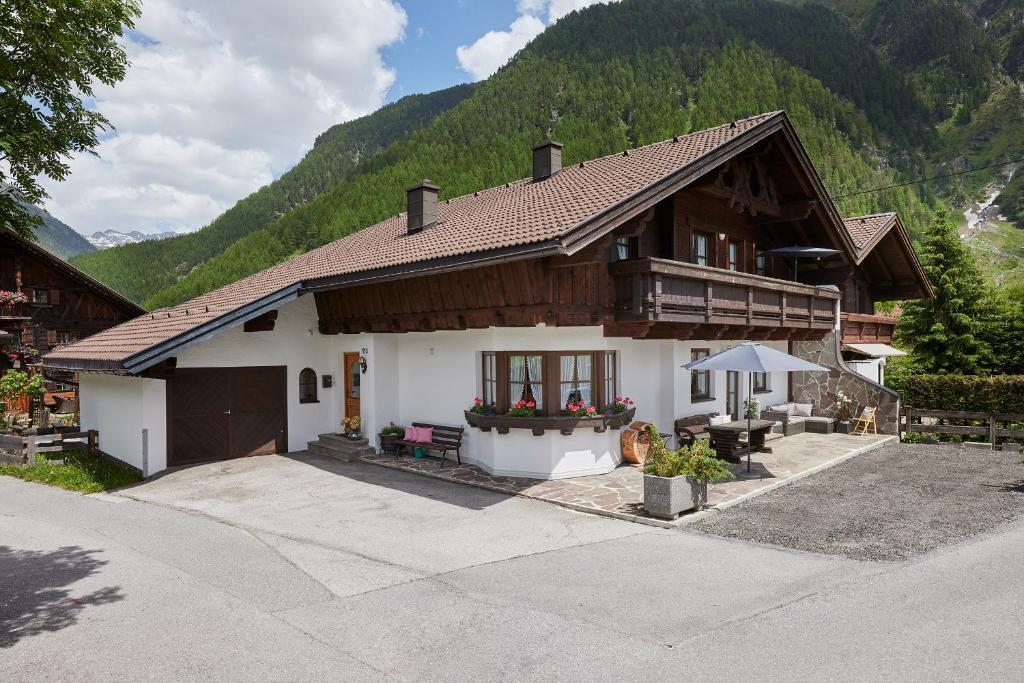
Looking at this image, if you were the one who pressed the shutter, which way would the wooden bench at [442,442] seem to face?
facing the viewer and to the left of the viewer

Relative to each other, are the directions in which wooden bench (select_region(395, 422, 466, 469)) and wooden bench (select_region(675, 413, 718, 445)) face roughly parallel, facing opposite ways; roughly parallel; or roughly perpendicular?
roughly perpendicular

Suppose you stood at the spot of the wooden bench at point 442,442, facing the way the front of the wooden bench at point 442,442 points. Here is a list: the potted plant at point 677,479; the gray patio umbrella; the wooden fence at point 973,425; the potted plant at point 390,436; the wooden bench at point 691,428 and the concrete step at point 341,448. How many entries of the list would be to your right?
2

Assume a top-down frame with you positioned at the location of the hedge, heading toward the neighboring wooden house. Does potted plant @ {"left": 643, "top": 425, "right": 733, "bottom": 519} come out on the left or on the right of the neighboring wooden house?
left

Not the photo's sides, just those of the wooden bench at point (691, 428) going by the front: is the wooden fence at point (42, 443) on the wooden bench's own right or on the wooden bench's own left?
on the wooden bench's own right

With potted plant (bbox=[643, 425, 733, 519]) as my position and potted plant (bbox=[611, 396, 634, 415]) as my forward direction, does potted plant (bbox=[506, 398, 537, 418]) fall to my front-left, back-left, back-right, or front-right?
front-left

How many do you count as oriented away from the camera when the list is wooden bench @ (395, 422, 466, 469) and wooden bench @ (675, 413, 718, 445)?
0

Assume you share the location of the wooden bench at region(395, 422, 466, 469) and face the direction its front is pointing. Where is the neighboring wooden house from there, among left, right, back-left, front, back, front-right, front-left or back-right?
right

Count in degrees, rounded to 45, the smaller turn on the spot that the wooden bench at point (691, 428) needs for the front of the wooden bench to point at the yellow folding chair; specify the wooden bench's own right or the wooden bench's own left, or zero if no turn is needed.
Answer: approximately 90° to the wooden bench's own left
